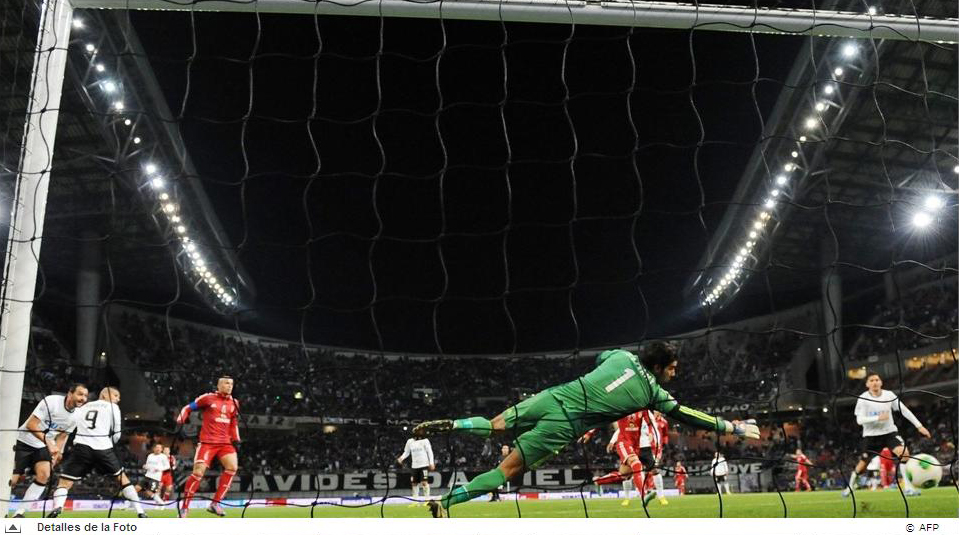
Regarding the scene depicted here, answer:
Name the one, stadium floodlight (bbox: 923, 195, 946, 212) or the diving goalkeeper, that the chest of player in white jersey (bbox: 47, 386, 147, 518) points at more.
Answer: the stadium floodlight

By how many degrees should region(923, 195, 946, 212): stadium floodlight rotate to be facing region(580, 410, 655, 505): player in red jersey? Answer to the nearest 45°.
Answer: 0° — it already faces them

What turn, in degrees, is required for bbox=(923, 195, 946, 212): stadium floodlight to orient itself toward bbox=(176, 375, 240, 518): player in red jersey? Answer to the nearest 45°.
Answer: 0° — it already faces them

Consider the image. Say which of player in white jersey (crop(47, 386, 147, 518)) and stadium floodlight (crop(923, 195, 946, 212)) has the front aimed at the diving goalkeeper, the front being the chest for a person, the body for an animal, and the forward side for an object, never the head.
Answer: the stadium floodlight

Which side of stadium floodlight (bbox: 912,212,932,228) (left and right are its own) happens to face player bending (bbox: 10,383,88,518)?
front

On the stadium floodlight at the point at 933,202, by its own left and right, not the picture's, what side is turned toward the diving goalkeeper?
front

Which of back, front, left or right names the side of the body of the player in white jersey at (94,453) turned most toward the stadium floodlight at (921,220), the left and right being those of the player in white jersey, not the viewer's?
right

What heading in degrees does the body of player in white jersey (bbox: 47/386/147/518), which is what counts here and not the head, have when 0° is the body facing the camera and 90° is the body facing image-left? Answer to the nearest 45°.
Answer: approximately 180°

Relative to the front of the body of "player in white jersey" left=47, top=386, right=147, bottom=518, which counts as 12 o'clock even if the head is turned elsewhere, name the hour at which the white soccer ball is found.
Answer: The white soccer ball is roughly at 4 o'clock from the player in white jersey.

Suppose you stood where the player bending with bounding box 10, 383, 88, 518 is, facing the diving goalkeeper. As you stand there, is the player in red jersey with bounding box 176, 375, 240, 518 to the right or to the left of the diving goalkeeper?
left

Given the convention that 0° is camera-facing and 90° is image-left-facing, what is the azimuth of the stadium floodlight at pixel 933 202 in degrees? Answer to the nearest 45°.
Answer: approximately 0°
